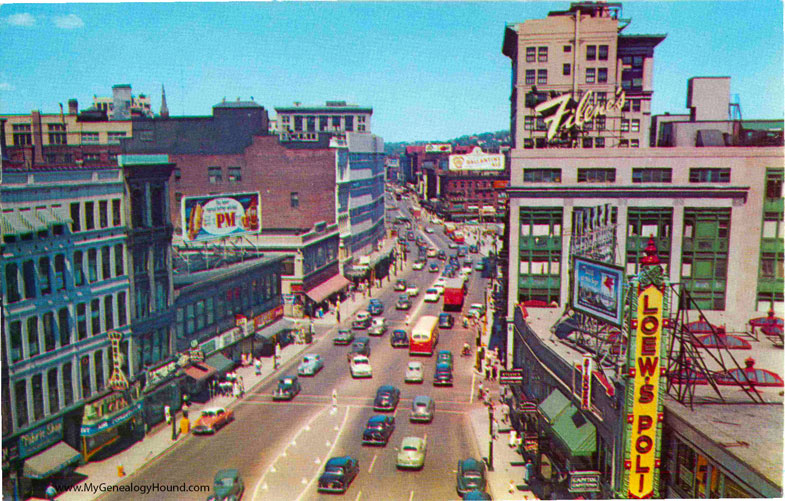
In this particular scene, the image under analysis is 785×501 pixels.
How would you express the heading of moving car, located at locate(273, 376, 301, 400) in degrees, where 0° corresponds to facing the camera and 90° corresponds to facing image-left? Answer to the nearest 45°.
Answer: approximately 45°

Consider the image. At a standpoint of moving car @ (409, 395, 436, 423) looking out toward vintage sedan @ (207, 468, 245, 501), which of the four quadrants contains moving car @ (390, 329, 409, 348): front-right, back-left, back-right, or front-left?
back-right

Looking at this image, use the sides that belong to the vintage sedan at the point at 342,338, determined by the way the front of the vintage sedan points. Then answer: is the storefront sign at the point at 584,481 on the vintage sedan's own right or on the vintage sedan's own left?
on the vintage sedan's own left

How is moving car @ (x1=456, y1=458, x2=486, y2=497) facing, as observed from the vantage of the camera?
facing away from the viewer

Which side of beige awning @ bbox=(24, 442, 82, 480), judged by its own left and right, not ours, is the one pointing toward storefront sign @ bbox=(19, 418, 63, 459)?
back

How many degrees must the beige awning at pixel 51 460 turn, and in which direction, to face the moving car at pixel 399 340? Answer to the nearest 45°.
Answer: approximately 90° to its left

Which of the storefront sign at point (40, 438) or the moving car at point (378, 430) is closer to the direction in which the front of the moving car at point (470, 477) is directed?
the moving car

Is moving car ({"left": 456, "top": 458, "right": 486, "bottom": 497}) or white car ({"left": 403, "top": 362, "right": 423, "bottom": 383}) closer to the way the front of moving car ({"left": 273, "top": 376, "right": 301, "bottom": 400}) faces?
the moving car

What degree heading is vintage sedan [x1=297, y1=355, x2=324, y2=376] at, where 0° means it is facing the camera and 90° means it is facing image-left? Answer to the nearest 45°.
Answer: approximately 45°

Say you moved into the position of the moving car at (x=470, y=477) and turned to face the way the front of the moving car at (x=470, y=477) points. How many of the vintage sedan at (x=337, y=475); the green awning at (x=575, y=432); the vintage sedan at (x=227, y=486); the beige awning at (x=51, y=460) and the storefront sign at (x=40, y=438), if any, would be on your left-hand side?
4

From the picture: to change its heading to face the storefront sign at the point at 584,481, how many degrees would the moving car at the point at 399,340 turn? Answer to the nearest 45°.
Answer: approximately 180°

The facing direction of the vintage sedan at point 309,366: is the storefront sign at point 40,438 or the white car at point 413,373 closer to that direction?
the storefront sign

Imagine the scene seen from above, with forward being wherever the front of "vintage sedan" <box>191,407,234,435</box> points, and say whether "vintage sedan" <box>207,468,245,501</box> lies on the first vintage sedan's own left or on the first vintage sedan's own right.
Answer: on the first vintage sedan's own left
